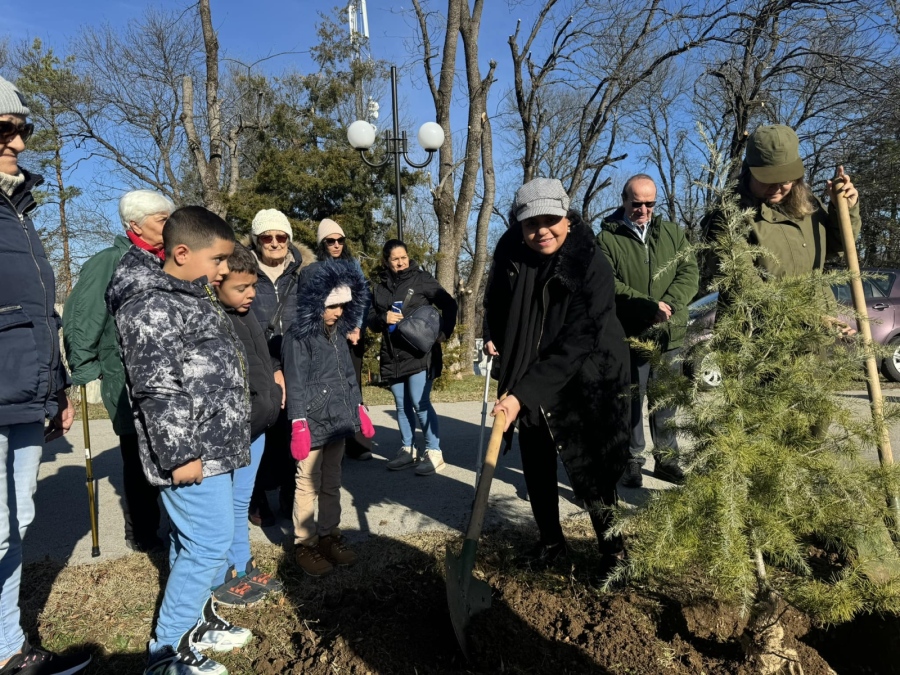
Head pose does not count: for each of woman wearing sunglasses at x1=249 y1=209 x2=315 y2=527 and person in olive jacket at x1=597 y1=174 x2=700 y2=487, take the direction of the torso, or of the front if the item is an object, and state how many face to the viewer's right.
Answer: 0

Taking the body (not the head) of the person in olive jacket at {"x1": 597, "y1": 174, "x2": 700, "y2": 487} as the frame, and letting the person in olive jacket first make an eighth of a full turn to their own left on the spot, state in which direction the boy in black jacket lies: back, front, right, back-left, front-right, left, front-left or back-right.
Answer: right

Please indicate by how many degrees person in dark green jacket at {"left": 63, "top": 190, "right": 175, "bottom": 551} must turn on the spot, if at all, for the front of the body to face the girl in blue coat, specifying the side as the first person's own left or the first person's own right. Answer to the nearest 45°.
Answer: approximately 45° to the first person's own right

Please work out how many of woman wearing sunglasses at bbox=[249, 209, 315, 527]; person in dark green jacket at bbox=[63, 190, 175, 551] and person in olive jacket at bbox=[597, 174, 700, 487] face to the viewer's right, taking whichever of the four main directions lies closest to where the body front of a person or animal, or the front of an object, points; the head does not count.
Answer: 1

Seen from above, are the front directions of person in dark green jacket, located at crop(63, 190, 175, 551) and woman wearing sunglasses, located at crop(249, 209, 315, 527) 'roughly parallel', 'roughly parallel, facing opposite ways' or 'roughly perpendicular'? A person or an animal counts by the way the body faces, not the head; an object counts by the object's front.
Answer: roughly perpendicular

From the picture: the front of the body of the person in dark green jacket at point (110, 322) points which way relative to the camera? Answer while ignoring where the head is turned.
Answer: to the viewer's right

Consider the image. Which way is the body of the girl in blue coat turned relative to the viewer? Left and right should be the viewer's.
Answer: facing the viewer and to the right of the viewer

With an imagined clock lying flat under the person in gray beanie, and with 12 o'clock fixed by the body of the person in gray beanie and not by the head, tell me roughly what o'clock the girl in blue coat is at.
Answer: The girl in blue coat is roughly at 10 o'clock from the person in gray beanie.

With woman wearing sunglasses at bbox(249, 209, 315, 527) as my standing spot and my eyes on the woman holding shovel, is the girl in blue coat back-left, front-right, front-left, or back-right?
front-right

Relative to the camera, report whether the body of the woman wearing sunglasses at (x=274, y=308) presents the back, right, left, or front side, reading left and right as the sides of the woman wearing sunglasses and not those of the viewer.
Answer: front

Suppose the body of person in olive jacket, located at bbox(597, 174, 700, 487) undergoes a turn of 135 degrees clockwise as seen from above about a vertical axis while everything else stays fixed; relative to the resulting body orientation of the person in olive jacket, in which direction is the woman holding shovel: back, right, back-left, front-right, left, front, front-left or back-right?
back-left

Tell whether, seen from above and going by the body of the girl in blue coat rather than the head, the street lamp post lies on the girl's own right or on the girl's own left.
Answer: on the girl's own left

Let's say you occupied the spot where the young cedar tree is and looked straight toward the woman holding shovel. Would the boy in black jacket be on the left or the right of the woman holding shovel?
left

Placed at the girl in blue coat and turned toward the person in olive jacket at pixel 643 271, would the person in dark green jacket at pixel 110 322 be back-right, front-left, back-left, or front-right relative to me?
back-left
